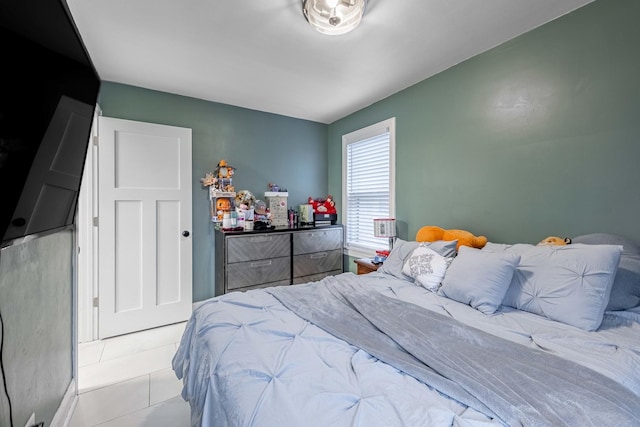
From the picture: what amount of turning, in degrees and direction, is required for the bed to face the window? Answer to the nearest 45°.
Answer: approximately 135° to its right

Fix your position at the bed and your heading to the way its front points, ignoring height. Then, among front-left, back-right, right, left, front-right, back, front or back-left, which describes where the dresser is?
right

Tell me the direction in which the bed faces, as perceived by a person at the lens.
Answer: facing the viewer and to the left of the viewer

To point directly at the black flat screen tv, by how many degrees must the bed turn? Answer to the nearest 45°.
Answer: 0° — it already faces it

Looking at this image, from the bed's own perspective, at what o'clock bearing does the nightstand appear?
The nightstand is roughly at 4 o'clock from the bed.

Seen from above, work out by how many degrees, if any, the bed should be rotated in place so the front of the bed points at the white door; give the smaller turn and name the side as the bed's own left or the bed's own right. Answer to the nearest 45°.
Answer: approximately 45° to the bed's own right
